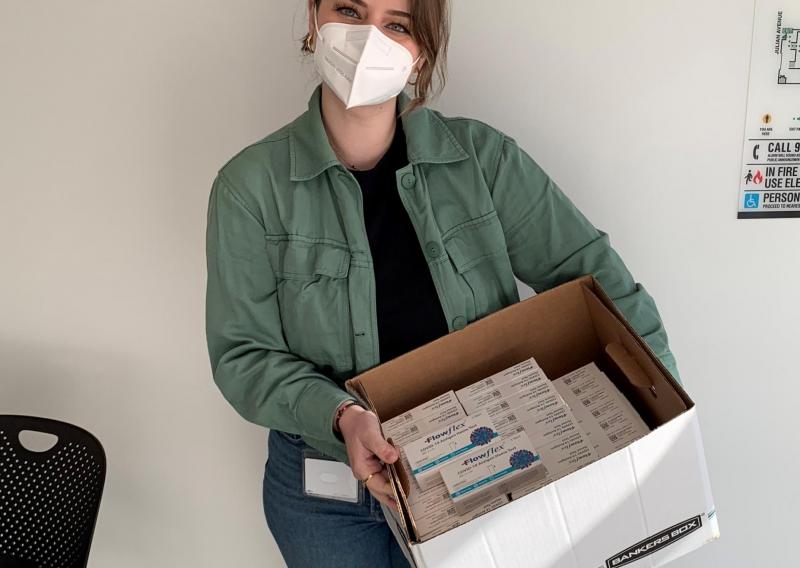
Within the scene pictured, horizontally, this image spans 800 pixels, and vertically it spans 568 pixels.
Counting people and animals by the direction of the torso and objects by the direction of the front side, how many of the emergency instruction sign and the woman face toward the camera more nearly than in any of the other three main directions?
2

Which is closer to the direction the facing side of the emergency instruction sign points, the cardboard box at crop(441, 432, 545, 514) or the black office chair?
the cardboard box

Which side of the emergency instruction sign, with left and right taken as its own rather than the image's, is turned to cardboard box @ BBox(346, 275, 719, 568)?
front

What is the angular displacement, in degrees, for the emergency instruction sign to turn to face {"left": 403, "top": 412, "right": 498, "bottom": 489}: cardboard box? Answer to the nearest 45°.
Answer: approximately 45° to its right

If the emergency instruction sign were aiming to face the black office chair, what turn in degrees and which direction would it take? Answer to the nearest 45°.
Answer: approximately 45° to its right

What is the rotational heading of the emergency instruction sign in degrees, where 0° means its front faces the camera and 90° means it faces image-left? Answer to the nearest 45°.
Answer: approximately 0°

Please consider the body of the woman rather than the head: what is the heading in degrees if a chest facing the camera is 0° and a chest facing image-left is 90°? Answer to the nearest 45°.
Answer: approximately 0°
